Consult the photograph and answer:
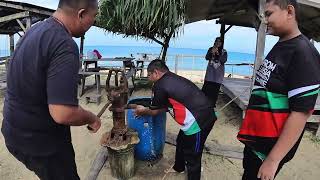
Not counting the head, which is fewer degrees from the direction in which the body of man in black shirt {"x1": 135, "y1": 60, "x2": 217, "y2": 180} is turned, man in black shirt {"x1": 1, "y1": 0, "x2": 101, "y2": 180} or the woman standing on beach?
the man in black shirt

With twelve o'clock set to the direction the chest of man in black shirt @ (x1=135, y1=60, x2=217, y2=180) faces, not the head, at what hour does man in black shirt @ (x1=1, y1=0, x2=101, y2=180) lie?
man in black shirt @ (x1=1, y1=0, x2=101, y2=180) is roughly at 10 o'clock from man in black shirt @ (x1=135, y1=60, x2=217, y2=180).

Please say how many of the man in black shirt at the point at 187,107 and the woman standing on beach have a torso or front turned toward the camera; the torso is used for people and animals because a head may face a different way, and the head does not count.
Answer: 1

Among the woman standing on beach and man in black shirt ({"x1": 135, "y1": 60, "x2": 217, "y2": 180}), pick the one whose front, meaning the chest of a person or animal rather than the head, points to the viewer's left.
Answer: the man in black shirt

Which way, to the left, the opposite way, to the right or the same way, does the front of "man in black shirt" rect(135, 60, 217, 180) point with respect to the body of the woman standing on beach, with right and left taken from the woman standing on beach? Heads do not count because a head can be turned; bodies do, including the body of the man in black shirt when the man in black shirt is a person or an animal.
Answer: to the right

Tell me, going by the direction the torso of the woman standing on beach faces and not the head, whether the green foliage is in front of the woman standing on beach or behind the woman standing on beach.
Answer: behind

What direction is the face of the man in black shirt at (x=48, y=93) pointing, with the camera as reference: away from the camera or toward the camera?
away from the camera

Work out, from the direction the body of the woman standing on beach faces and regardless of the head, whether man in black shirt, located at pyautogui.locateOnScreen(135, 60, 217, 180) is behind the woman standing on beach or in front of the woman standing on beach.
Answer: in front

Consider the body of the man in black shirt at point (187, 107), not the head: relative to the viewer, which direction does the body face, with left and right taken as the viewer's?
facing to the left of the viewer

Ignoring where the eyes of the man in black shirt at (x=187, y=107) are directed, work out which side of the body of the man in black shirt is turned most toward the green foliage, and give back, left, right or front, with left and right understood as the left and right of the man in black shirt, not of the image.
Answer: right

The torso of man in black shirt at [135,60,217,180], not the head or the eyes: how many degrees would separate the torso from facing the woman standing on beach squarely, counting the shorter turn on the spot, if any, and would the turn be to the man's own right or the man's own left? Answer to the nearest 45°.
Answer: approximately 90° to the man's own right

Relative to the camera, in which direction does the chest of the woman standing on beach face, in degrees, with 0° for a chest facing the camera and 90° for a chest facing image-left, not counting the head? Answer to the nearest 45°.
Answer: approximately 0°
